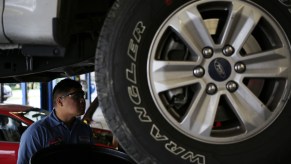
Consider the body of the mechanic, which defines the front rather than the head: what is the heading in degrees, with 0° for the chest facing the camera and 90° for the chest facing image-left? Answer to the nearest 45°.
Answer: approximately 315°

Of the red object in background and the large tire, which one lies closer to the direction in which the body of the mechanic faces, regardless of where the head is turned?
the large tire

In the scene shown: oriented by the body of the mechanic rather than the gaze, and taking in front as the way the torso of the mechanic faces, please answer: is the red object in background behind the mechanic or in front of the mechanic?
behind

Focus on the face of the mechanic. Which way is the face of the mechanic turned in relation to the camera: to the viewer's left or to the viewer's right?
to the viewer's right

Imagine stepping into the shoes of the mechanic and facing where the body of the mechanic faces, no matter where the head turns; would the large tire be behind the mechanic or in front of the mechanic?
in front
